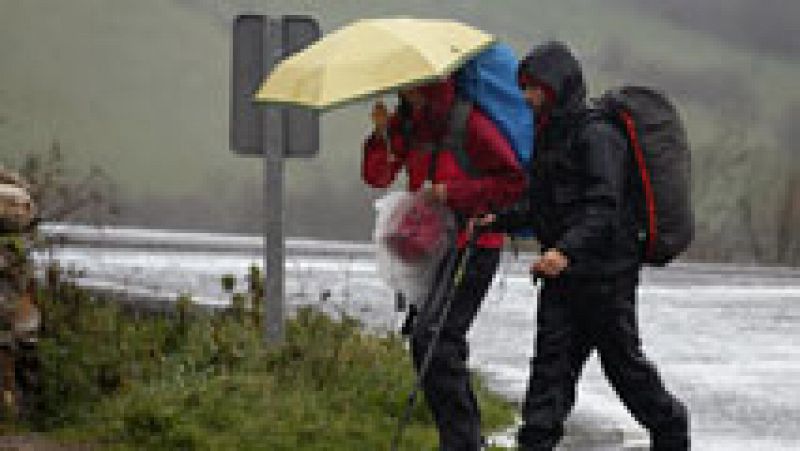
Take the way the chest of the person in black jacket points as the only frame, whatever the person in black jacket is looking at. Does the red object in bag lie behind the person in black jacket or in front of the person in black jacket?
in front

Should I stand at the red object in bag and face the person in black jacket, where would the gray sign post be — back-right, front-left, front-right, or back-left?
back-left

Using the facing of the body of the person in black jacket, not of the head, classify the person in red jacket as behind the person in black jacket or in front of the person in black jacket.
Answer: in front

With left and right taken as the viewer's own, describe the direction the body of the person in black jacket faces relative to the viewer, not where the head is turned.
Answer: facing to the left of the viewer

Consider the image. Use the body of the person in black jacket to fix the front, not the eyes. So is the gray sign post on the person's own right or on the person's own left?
on the person's own right
